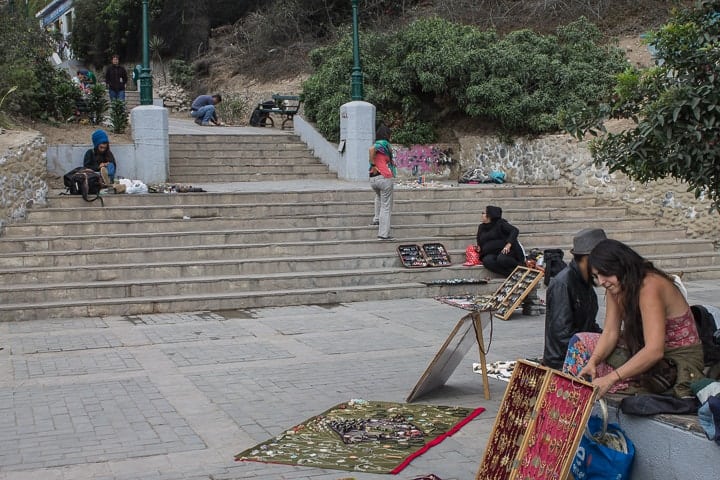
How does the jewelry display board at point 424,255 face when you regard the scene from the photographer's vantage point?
facing the viewer

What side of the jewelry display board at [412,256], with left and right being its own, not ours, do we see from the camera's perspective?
front

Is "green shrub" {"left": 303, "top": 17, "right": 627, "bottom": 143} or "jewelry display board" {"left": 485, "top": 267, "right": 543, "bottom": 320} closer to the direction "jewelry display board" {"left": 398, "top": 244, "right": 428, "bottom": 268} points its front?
the jewelry display board

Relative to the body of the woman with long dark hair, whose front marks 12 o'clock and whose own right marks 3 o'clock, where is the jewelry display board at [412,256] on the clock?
The jewelry display board is roughly at 2 o'clock from the woman with long dark hair.

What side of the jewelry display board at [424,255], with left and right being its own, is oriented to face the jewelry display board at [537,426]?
front

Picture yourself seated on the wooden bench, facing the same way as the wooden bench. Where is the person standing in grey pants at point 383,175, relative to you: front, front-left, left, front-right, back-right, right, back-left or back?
front-left

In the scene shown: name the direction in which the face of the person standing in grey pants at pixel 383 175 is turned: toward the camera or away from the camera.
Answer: away from the camera

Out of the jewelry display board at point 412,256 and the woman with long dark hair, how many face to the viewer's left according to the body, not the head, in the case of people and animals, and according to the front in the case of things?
1

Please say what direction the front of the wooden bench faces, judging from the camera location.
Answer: facing the viewer and to the left of the viewer

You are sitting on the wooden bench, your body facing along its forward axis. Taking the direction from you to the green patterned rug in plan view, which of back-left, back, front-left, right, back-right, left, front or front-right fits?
front-left

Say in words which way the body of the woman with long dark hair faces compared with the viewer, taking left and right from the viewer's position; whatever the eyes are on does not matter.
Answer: facing to the left of the viewer

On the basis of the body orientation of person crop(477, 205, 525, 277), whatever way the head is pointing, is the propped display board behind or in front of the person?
in front

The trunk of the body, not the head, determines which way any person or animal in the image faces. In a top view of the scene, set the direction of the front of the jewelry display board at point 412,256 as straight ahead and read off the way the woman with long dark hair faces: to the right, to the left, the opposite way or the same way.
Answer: to the right

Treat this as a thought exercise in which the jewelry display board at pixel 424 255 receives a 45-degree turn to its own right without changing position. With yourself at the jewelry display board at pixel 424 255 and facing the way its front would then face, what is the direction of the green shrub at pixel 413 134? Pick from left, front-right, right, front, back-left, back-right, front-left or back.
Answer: back-right
